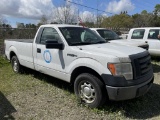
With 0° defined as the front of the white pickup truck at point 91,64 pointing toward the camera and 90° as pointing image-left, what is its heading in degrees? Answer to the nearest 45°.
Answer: approximately 315°

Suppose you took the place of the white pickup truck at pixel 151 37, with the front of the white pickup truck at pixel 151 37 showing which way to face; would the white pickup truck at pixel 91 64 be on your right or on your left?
on your right

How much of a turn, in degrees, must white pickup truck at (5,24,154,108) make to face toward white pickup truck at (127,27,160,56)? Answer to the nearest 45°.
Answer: approximately 90° to its left
